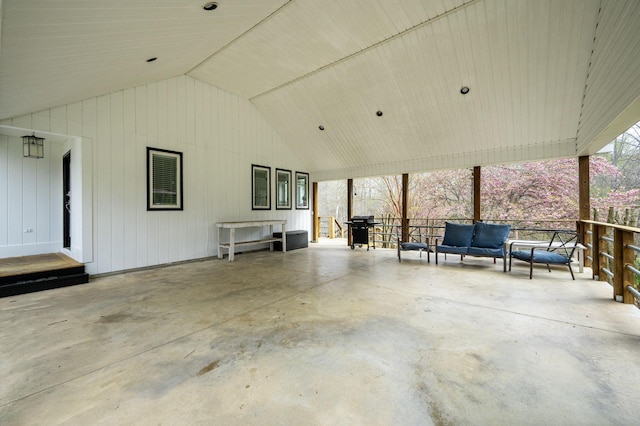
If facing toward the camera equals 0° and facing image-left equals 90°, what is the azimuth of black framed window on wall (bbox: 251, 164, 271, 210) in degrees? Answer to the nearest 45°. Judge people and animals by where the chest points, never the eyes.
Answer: approximately 315°

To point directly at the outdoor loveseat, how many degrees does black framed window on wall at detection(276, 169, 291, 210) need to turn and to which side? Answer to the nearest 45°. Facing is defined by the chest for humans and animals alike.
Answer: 0° — it already faces it

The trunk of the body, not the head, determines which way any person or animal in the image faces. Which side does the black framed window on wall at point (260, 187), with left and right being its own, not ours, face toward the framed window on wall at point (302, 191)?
left

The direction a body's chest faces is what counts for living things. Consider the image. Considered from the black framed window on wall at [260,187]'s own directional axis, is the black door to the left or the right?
on its right

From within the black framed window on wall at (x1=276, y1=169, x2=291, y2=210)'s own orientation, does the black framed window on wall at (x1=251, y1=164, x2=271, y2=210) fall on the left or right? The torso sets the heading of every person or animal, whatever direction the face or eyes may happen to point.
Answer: on its right

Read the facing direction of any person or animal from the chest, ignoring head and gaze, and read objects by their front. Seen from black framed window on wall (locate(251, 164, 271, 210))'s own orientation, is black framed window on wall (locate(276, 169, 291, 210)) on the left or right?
on its left

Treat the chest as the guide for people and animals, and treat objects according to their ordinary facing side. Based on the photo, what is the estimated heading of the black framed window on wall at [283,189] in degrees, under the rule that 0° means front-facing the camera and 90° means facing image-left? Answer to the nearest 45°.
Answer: approximately 315°

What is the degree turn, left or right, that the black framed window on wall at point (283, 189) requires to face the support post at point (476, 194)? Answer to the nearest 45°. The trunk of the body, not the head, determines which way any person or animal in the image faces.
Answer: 0° — it already faces it

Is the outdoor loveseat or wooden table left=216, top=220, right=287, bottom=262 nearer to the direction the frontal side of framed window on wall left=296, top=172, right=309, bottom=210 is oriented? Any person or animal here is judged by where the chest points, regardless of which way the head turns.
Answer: the outdoor loveseat

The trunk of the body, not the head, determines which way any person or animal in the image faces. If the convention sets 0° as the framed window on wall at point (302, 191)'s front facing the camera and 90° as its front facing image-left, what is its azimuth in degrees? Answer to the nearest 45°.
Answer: approximately 315°

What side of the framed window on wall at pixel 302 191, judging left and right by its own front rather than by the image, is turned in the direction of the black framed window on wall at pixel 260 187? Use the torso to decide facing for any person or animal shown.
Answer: right

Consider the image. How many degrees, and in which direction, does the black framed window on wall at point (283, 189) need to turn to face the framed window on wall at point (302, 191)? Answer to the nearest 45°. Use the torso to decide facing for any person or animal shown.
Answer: approximately 90° to its left

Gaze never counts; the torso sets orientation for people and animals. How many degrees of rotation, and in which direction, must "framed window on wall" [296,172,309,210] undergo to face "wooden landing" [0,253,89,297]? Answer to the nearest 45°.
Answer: approximately 90° to its right

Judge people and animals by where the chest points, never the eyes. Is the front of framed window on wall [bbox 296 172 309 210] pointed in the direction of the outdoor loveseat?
yes

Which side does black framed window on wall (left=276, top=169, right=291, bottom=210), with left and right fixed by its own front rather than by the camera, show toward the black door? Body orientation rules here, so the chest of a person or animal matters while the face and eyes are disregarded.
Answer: right

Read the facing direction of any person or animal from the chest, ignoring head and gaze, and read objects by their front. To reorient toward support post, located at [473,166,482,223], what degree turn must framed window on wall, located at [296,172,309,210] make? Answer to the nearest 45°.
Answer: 0° — it already faces it

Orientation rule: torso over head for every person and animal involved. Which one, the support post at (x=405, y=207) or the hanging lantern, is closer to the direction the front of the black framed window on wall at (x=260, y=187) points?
the support post
